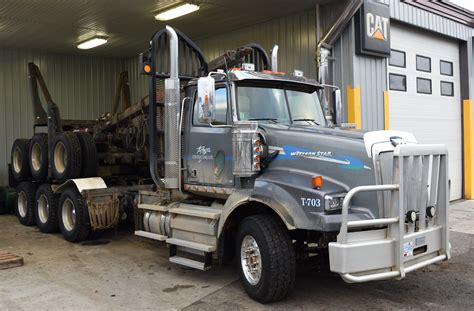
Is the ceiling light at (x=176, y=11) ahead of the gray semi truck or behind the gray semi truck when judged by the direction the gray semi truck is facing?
behind

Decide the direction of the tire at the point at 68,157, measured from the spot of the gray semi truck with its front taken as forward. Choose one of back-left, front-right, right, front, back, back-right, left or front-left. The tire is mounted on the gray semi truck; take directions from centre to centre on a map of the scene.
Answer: back

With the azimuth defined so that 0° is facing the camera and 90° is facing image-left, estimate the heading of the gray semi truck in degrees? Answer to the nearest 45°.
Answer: approximately 315°

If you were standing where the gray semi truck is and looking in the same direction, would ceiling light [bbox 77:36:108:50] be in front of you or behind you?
behind
